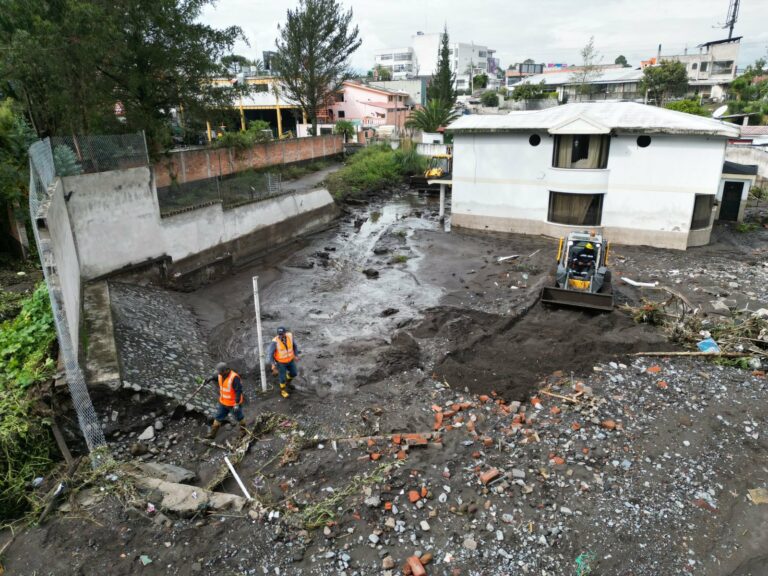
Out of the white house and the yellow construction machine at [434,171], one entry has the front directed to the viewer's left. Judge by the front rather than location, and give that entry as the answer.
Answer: the yellow construction machine

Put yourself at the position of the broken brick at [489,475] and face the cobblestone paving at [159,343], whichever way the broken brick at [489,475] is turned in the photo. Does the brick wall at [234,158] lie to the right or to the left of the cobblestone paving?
right

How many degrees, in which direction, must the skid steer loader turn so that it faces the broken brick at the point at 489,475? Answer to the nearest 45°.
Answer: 0° — it already faces it

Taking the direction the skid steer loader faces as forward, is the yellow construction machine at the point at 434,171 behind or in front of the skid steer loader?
behind

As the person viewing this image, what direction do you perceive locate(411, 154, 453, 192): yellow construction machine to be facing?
facing to the left of the viewer

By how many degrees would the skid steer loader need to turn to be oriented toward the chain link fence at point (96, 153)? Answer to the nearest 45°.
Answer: approximately 90° to its right

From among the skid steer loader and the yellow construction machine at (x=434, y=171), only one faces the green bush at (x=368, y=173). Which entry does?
the yellow construction machine

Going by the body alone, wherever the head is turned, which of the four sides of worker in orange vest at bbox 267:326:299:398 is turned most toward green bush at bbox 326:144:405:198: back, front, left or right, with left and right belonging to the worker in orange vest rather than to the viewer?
back

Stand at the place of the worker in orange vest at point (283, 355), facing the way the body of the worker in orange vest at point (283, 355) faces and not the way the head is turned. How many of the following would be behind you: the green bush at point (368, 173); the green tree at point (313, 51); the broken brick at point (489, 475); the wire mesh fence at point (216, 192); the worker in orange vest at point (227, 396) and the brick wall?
4

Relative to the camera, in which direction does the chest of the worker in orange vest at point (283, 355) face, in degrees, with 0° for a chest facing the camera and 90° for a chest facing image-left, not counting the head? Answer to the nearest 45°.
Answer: approximately 0°

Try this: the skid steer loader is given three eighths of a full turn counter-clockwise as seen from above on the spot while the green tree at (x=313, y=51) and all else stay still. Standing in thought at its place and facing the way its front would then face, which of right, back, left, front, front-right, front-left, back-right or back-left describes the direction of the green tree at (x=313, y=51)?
left

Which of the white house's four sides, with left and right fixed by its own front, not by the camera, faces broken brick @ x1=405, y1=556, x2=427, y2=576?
front
